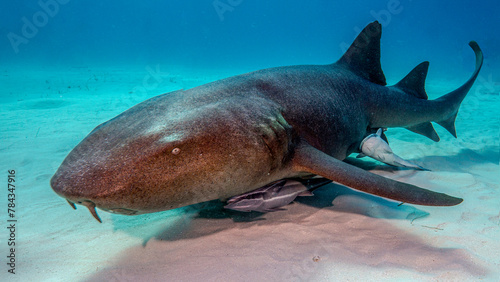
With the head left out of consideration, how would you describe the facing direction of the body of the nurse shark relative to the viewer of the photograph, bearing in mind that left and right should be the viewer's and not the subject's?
facing the viewer and to the left of the viewer

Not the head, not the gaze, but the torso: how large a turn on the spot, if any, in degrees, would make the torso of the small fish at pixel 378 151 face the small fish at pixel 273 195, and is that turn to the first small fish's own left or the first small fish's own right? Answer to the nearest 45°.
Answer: approximately 90° to the first small fish's own left

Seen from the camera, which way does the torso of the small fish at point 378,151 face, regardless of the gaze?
to the viewer's left
